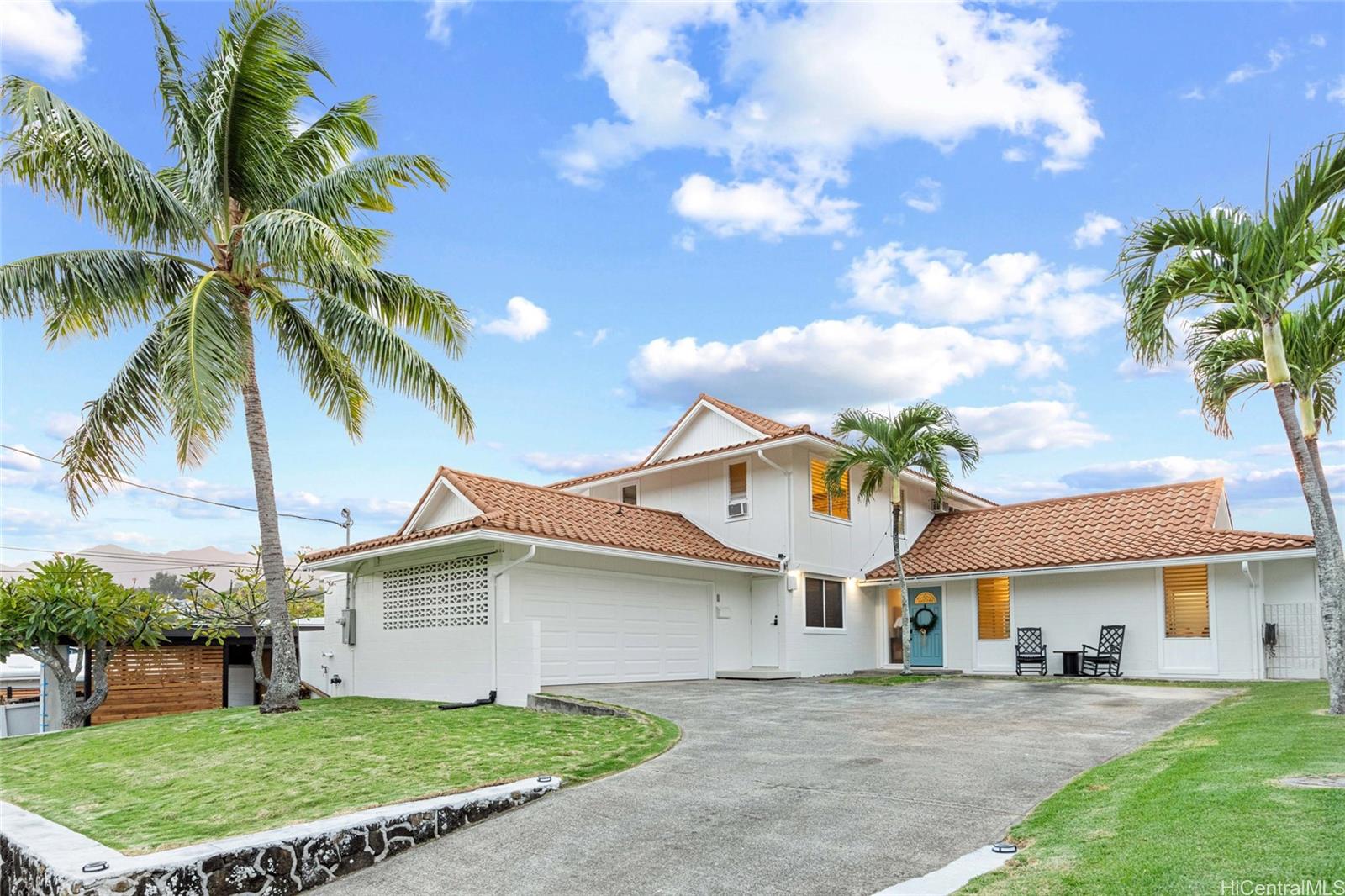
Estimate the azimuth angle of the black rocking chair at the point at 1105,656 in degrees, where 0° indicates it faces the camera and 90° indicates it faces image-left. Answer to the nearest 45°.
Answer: approximately 45°

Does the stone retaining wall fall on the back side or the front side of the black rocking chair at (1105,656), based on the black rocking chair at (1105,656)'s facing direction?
on the front side

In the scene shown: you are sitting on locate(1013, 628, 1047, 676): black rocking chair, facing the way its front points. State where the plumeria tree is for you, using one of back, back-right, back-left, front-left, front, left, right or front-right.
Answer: front-right

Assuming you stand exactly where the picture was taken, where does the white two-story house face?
facing the viewer

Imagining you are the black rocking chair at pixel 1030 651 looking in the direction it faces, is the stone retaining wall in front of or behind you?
in front

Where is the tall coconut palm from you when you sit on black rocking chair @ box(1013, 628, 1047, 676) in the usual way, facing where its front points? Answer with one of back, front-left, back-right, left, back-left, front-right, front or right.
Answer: front-right
